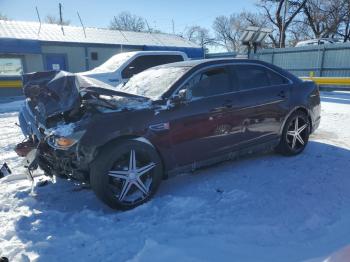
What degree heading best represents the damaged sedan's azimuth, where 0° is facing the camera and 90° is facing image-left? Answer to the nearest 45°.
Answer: approximately 45°

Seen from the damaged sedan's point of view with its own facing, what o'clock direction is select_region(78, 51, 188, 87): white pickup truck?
The white pickup truck is roughly at 4 o'clock from the damaged sedan.

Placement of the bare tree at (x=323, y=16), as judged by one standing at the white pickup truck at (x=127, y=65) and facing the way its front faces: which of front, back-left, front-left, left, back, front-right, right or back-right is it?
back

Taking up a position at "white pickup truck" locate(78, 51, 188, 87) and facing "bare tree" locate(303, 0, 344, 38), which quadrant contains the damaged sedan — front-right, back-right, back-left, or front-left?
back-right

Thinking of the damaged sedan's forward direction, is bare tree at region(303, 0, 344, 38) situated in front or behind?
behind

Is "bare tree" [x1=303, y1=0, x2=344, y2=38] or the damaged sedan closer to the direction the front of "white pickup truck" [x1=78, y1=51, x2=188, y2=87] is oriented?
the damaged sedan

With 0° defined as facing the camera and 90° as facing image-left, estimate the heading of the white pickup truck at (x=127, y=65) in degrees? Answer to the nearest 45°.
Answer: approximately 45°

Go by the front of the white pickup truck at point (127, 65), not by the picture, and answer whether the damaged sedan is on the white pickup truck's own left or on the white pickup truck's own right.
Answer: on the white pickup truck's own left
